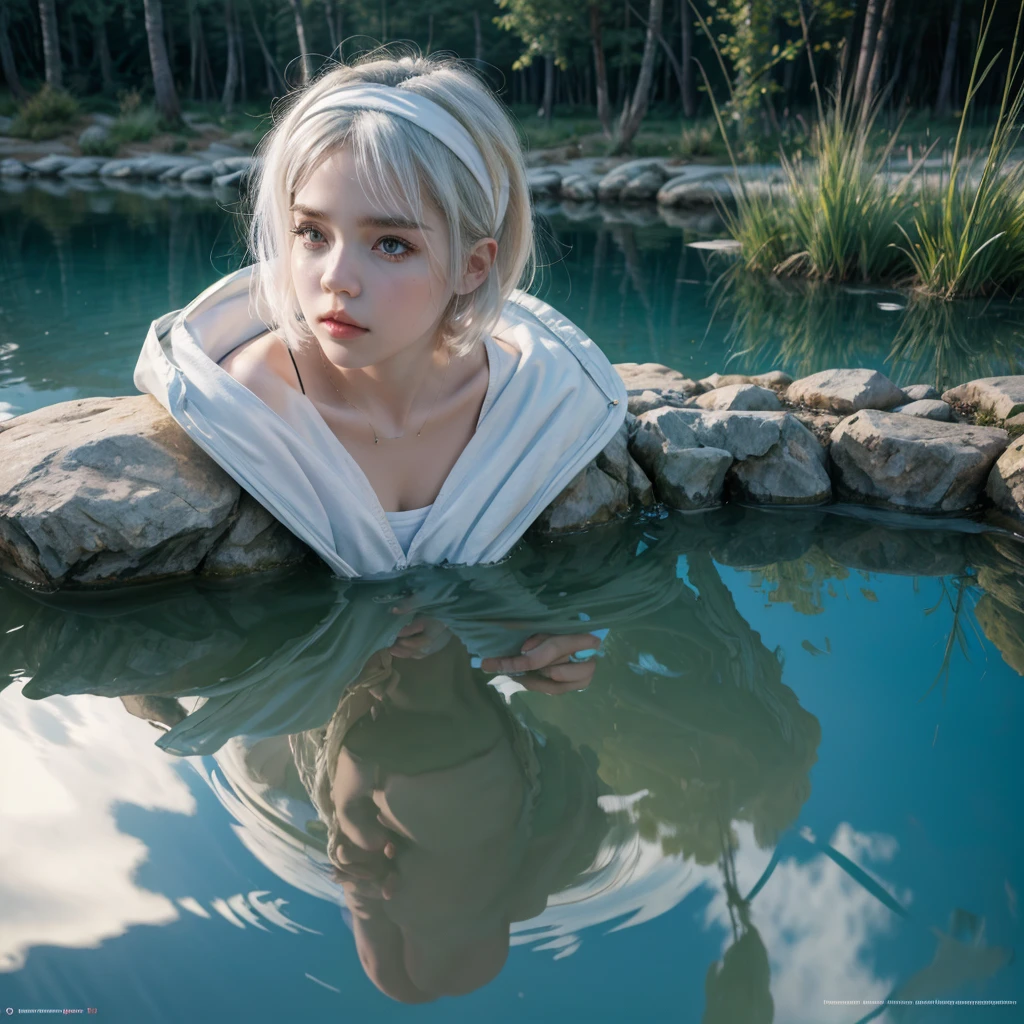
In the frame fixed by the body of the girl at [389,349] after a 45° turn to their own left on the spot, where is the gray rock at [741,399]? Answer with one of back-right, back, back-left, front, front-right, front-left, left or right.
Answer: left

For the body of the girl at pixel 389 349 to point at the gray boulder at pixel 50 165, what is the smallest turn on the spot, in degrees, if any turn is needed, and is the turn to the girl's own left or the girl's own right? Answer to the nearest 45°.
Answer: approximately 180°

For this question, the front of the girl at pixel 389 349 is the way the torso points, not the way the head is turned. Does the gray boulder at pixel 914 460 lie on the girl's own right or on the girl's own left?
on the girl's own left

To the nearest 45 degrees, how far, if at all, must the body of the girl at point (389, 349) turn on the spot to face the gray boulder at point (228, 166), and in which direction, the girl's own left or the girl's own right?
approximately 180°

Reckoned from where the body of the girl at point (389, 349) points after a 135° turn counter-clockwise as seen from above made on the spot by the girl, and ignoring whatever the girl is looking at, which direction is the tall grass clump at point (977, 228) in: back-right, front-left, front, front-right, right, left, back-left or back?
front

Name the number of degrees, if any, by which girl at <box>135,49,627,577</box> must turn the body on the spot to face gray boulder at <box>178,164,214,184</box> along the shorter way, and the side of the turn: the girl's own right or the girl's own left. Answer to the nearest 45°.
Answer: approximately 180°

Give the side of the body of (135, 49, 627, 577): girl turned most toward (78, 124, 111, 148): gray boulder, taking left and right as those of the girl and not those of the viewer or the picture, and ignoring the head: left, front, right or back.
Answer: back

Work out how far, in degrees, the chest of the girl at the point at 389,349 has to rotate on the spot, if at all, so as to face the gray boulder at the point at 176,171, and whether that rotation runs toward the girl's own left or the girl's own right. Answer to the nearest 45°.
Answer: approximately 180°

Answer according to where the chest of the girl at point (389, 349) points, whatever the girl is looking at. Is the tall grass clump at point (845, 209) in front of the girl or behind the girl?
behind

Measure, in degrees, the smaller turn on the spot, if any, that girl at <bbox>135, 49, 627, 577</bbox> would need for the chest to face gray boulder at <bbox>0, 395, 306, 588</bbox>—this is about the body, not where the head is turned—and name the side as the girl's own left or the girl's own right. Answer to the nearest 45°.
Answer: approximately 90° to the girl's own right

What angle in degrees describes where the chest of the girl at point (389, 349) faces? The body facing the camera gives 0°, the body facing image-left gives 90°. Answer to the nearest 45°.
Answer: approximately 0°

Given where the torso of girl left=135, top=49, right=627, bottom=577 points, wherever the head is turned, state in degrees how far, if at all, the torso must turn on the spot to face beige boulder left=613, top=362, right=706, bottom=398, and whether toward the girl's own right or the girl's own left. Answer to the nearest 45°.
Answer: approximately 135° to the girl's own left
